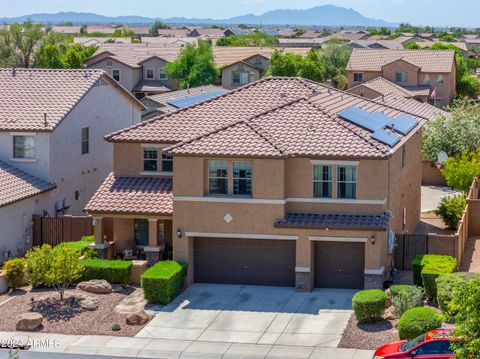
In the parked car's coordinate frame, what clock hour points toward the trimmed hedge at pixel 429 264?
The trimmed hedge is roughly at 3 o'clock from the parked car.

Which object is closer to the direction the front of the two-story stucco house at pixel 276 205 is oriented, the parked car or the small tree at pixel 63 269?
the parked car

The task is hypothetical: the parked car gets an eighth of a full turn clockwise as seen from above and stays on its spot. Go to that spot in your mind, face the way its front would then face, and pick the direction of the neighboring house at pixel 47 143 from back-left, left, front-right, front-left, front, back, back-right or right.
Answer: front

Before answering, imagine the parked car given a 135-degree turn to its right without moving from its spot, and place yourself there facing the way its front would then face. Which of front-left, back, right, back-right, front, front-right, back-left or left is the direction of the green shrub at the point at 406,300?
front-left

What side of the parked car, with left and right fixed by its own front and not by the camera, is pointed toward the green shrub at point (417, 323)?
right

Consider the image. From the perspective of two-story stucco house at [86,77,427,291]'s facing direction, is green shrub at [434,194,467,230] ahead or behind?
behind

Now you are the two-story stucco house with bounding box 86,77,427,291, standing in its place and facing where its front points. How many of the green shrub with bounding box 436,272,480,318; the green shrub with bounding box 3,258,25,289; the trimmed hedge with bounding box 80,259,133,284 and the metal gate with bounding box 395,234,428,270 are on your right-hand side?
2

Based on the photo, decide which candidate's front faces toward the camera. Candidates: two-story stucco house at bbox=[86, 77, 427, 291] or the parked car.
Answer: the two-story stucco house

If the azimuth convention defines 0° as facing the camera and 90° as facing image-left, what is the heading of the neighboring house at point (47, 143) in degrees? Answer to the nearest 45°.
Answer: approximately 45°

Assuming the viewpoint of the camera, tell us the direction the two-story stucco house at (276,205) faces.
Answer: facing the viewer

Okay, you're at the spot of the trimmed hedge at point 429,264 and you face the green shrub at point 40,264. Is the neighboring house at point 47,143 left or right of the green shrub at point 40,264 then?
right

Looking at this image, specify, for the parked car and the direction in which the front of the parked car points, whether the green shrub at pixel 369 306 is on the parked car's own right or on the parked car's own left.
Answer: on the parked car's own right

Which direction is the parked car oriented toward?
to the viewer's left

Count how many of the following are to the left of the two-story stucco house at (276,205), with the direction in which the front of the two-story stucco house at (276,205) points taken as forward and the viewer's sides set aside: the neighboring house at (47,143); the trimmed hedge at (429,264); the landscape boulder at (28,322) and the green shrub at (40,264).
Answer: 1

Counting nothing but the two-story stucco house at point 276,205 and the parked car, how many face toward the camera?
1

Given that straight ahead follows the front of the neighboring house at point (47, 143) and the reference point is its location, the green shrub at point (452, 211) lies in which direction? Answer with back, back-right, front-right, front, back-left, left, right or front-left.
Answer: back-left

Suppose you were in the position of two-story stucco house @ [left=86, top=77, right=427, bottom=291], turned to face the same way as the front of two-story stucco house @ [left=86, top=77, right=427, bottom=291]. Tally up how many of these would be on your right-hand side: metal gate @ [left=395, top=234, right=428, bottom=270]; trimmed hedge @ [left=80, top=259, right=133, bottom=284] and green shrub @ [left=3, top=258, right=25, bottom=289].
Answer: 2

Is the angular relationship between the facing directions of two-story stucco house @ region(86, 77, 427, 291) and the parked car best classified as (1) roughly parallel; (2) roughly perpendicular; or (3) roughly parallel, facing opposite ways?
roughly perpendicular
